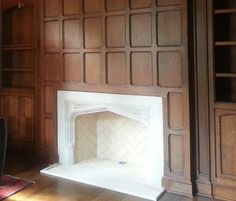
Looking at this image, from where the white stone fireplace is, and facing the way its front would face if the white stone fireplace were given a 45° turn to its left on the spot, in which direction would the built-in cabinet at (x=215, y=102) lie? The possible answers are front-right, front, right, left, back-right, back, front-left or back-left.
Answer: front-left

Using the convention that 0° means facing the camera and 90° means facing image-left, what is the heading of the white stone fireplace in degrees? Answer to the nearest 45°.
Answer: approximately 45°

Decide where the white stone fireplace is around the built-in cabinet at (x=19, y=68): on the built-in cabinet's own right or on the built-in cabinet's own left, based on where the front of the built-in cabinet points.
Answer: on the built-in cabinet's own left

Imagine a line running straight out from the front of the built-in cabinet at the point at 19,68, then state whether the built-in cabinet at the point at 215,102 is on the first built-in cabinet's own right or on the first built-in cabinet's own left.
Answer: on the first built-in cabinet's own left
